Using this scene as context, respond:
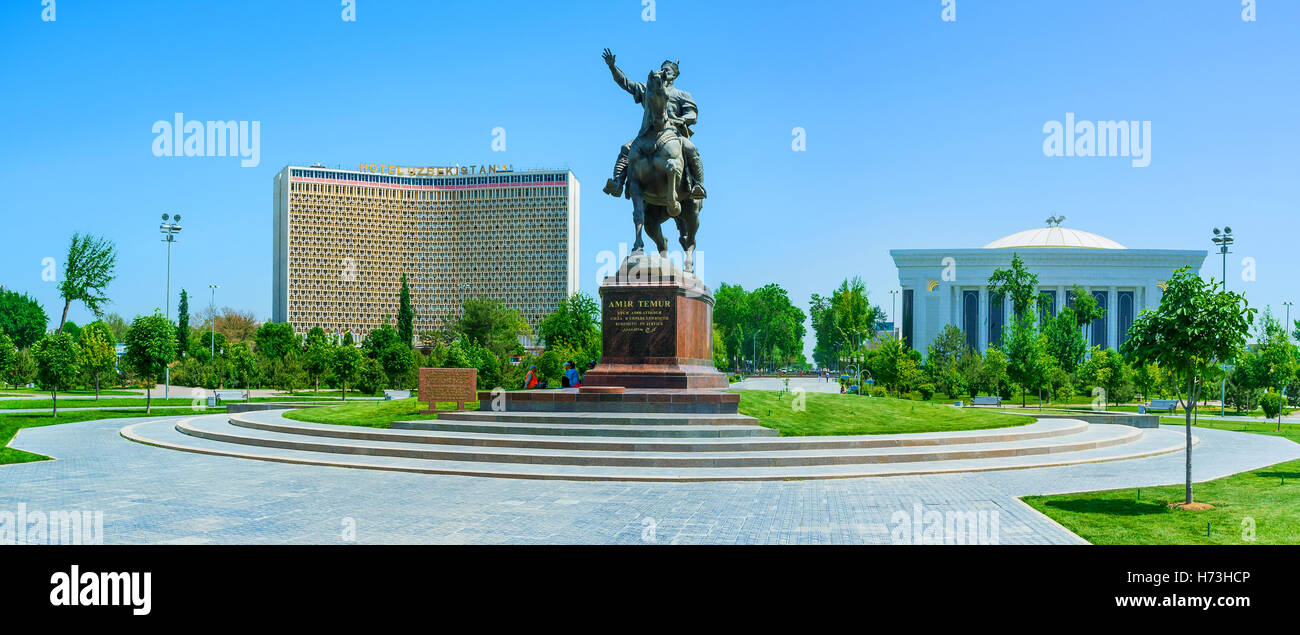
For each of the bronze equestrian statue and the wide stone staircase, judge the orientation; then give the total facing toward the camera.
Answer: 2

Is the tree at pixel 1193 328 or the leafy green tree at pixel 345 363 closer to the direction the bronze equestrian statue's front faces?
the tree

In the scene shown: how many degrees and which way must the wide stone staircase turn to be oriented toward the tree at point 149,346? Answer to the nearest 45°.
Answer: approximately 135° to its right

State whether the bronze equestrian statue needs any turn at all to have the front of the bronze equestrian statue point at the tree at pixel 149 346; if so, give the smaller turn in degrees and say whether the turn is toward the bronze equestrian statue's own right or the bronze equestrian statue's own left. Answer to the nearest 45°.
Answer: approximately 135° to the bronze equestrian statue's own right

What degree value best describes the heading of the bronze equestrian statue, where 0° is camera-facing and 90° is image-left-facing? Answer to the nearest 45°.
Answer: approximately 0°

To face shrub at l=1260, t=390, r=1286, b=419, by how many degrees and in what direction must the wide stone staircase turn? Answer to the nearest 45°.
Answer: approximately 135° to its left

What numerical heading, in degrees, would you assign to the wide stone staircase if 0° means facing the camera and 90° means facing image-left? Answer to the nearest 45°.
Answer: approximately 0°
